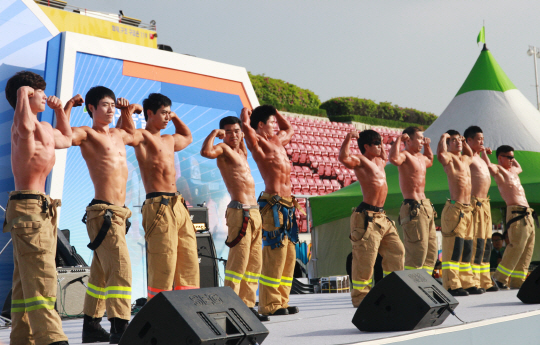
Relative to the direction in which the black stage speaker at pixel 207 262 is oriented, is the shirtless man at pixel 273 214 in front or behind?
in front

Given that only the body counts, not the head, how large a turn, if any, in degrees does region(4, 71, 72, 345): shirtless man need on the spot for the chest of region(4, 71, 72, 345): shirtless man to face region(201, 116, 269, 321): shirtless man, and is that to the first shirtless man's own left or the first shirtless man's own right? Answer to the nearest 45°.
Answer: approximately 90° to the first shirtless man's own left

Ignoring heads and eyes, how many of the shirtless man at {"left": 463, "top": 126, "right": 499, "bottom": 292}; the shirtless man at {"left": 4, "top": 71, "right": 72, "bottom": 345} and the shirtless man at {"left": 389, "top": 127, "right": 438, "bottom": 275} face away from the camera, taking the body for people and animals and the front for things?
0

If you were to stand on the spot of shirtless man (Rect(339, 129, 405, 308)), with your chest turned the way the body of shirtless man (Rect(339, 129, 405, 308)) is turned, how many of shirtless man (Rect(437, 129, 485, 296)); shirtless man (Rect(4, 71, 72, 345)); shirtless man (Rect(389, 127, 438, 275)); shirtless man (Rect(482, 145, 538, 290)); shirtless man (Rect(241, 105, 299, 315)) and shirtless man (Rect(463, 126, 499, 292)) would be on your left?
4

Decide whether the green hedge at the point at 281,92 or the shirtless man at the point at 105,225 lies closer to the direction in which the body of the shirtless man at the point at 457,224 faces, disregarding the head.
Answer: the shirtless man

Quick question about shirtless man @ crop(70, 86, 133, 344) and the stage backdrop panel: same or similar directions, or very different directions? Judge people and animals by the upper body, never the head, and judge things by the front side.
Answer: same or similar directions

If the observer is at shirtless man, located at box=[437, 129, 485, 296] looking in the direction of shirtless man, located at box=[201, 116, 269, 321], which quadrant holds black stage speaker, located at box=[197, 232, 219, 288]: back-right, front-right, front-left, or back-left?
front-right

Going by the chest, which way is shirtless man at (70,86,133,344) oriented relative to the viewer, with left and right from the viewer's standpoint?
facing the viewer and to the right of the viewer

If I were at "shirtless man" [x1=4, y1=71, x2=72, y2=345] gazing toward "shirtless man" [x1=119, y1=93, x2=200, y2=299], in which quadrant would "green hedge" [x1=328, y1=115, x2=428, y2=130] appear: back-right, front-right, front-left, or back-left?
front-left

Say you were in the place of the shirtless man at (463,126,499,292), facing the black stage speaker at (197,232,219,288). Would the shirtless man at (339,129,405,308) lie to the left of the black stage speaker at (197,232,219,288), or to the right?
left

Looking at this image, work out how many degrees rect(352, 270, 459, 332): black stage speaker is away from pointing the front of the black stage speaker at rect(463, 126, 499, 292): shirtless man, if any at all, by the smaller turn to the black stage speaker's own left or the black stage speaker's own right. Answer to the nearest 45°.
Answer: approximately 45° to the black stage speaker's own right

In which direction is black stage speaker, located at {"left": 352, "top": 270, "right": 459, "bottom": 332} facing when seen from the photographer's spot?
facing away from the viewer and to the left of the viewer

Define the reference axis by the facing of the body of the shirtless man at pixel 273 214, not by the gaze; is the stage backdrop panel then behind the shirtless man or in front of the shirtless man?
behind

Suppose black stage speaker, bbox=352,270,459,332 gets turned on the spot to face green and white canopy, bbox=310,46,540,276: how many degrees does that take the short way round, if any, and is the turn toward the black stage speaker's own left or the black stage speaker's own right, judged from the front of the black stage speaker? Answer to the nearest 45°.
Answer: approximately 45° to the black stage speaker's own right

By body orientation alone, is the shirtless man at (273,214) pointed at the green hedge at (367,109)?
no

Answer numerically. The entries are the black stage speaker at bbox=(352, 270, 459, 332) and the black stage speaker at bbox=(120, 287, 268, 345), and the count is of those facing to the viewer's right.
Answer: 0
